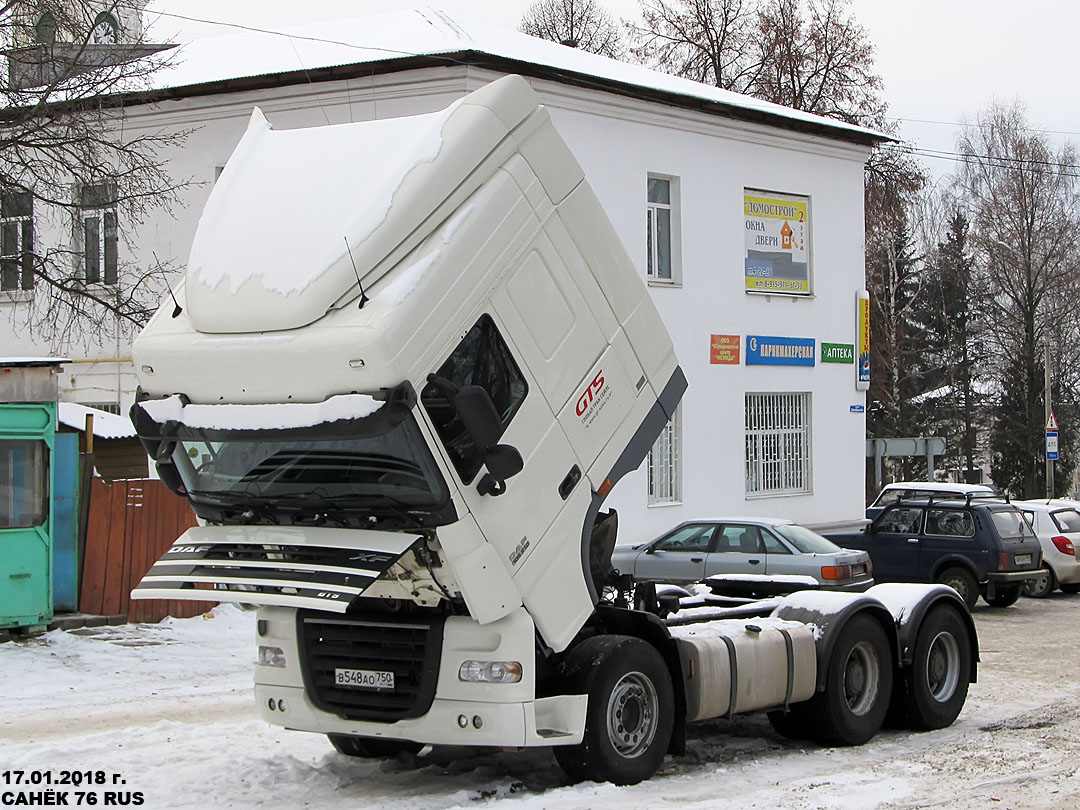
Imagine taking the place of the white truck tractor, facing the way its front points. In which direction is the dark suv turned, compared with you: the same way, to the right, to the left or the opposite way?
to the right

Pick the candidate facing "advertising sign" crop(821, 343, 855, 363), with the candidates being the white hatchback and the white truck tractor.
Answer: the white hatchback

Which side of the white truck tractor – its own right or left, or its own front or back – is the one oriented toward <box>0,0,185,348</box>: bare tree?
right

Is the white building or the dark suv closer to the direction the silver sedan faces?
the white building

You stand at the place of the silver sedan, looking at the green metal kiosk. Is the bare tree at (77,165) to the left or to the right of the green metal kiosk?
right

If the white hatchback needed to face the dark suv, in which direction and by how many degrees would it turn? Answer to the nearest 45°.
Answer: approximately 90° to its left

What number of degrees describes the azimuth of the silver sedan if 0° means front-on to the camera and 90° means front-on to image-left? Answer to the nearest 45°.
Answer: approximately 135°

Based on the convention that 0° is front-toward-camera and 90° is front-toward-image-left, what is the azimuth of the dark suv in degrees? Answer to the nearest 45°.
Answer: approximately 135°

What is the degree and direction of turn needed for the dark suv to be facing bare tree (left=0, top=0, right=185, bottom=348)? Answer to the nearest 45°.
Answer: approximately 45° to its left

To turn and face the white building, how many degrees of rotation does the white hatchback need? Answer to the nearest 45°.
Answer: approximately 45° to its left

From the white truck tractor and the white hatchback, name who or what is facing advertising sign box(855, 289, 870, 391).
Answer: the white hatchback

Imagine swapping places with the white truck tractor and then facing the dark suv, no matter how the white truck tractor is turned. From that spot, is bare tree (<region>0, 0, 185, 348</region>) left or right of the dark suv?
left

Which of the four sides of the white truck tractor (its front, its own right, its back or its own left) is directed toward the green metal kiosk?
right
